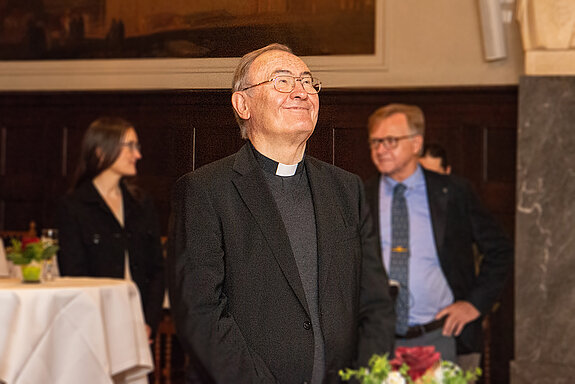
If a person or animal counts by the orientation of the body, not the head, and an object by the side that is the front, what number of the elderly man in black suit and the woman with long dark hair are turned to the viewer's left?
0

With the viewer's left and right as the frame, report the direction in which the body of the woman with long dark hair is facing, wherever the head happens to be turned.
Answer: facing the viewer and to the right of the viewer

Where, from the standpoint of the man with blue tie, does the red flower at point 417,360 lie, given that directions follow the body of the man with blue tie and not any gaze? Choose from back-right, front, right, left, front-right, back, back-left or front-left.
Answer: front-left

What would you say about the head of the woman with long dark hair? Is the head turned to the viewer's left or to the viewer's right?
to the viewer's right

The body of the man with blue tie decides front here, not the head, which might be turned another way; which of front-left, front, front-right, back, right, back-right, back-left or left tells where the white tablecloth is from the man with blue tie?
front-right

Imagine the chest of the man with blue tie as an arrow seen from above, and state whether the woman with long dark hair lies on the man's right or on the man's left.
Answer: on the man's right

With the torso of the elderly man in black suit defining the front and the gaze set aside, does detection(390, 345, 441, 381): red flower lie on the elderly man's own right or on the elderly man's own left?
on the elderly man's own left

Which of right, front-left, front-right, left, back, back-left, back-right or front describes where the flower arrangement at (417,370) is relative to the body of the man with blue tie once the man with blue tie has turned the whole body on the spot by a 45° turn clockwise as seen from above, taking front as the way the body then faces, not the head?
left
